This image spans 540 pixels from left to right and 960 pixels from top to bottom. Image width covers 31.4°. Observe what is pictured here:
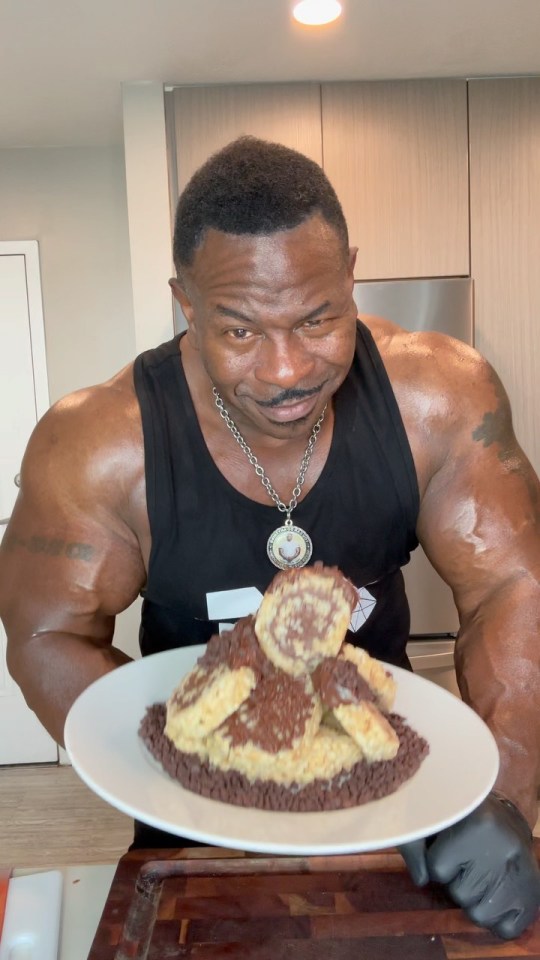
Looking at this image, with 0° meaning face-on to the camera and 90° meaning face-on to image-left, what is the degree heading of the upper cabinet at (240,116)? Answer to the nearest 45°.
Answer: approximately 0°

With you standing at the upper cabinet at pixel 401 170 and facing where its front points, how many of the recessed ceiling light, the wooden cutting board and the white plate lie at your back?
0

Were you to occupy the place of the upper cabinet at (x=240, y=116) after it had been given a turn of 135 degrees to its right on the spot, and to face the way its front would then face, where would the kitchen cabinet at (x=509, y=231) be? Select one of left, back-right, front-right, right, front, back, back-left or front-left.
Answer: back-right

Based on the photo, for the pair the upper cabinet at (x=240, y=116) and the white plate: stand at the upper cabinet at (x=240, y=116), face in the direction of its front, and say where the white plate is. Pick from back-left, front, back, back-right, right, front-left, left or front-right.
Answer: front

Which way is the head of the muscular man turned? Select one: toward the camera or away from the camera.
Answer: toward the camera

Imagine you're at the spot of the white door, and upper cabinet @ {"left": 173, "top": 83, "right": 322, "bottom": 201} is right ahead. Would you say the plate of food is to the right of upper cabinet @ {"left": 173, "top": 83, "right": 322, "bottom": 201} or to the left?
right

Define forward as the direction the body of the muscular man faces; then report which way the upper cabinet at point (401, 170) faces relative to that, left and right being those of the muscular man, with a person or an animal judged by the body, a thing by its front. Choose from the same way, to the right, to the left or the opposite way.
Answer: the same way

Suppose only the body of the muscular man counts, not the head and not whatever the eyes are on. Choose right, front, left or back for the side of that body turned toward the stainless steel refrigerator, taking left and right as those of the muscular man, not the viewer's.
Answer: back

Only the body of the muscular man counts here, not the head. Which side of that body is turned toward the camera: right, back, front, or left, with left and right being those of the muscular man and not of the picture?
front

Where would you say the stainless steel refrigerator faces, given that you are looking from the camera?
facing the viewer

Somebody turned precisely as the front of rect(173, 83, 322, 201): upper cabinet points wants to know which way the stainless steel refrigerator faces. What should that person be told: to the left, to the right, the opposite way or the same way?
the same way

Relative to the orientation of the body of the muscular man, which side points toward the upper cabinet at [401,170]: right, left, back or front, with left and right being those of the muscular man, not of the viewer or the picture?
back

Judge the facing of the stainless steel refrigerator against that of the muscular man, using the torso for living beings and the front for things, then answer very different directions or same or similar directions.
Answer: same or similar directions

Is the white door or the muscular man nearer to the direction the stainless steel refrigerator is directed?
the muscular man

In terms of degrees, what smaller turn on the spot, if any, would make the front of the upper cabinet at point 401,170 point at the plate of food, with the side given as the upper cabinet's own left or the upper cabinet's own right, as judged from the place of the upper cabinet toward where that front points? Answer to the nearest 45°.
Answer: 0° — it already faces it

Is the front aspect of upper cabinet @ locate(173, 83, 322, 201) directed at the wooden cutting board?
yes

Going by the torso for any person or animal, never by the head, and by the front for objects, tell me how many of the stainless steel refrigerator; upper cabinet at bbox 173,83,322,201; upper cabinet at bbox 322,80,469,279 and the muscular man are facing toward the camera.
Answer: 4

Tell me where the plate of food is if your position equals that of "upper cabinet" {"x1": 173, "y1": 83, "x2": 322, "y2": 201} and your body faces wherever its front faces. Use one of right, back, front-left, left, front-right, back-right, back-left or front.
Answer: front
